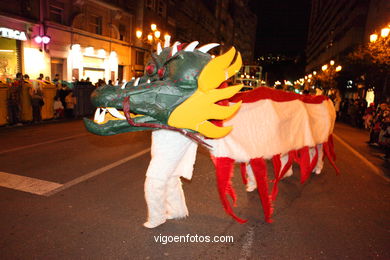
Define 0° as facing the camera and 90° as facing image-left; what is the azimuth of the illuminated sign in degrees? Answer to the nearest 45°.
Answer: approximately 315°

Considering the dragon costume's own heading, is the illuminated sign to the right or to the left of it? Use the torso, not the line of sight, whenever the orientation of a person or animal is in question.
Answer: on its right

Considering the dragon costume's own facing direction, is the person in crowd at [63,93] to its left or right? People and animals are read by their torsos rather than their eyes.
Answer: on its right

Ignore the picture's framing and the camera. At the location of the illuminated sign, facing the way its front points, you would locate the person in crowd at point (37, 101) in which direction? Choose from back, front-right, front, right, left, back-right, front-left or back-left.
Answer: front-right

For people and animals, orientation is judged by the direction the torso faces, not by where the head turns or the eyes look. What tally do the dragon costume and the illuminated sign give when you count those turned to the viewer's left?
1

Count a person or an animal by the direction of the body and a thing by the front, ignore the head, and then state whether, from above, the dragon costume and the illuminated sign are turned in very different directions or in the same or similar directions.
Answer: very different directions

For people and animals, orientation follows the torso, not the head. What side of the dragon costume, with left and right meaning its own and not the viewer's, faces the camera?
left
